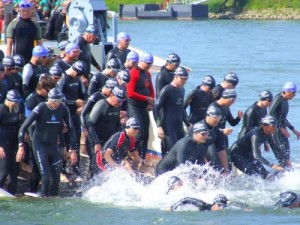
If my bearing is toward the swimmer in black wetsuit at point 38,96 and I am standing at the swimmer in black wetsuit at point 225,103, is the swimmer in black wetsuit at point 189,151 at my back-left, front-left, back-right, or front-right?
front-left

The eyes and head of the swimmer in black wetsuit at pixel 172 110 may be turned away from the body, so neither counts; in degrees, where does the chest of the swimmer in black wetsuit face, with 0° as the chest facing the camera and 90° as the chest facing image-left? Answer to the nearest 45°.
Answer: approximately 315°

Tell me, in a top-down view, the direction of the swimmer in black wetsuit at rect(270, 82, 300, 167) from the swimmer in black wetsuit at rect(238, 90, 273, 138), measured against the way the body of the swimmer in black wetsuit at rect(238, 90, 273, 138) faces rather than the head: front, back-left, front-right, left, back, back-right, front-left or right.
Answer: front

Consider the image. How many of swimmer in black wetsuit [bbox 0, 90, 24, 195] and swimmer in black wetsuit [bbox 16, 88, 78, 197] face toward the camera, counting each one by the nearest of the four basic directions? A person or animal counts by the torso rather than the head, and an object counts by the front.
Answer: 2

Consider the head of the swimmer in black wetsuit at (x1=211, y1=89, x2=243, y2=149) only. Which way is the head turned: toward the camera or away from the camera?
toward the camera

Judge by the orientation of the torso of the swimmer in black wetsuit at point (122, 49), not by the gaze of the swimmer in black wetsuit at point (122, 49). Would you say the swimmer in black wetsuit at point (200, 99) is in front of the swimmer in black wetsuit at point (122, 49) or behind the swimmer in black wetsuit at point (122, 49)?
in front

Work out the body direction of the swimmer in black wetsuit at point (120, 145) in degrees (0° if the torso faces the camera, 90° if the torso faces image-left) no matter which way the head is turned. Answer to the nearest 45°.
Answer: approximately 315°

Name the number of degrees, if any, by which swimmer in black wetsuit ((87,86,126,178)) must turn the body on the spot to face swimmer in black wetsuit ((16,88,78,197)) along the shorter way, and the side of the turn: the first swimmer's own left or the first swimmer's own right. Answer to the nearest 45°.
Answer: approximately 90° to the first swimmer's own right

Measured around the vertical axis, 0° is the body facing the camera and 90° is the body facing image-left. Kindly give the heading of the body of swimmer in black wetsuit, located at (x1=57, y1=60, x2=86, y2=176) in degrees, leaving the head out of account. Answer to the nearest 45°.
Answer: approximately 315°

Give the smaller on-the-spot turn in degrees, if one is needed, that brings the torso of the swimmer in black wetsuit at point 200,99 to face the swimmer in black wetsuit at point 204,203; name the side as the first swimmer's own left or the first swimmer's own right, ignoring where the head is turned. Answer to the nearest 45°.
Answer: approximately 45° to the first swimmer's own right

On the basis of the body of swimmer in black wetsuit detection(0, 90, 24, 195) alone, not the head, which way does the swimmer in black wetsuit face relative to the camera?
toward the camera

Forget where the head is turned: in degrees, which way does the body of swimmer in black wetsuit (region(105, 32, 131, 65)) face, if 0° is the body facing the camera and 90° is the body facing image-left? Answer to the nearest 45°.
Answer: approximately 315°

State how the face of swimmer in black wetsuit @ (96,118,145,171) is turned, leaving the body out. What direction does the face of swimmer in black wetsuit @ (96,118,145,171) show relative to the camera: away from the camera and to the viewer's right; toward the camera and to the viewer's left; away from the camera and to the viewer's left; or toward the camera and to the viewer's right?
toward the camera and to the viewer's right

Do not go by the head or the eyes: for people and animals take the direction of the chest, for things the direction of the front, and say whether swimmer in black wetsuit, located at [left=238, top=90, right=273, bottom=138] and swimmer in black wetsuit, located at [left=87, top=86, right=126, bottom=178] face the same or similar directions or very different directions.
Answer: same or similar directions

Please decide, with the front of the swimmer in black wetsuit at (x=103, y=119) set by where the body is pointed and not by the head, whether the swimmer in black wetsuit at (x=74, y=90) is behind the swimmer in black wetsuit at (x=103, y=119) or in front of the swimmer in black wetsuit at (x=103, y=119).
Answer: behind

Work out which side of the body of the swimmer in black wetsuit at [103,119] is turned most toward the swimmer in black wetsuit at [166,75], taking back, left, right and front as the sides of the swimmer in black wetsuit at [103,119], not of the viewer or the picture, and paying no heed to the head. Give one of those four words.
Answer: left

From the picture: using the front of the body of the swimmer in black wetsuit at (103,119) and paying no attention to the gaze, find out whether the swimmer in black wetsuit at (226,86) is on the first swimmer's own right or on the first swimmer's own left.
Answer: on the first swimmer's own left

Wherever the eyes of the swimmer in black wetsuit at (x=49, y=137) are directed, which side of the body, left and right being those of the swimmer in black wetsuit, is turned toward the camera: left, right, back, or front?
front

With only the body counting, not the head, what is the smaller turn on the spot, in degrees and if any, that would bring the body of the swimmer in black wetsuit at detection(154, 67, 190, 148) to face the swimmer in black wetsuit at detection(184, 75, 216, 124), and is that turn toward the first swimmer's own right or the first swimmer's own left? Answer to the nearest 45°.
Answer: approximately 90° to the first swimmer's own left
